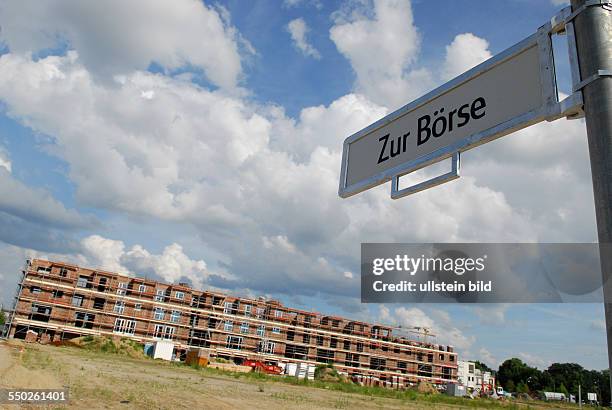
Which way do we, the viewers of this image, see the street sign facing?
facing the viewer and to the left of the viewer
